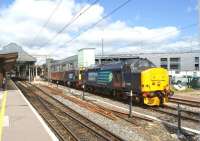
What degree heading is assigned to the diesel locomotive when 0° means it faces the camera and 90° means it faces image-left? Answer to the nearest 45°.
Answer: approximately 315°

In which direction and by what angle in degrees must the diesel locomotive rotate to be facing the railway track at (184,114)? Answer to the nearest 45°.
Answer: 0° — it already faces it
